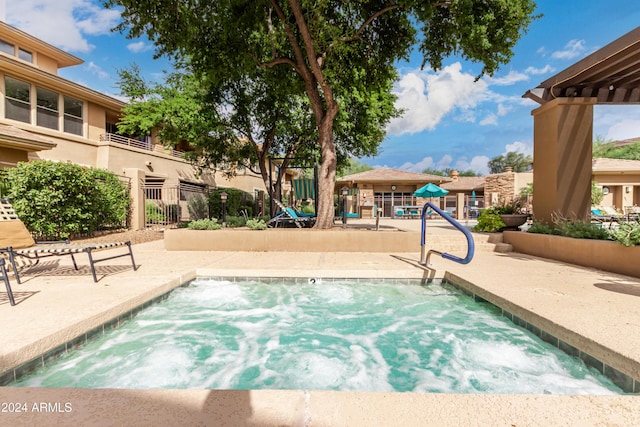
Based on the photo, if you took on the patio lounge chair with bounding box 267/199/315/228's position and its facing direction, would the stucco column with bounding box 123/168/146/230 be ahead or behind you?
behind

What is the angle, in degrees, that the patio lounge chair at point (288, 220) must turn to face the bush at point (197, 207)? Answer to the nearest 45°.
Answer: approximately 135° to its left

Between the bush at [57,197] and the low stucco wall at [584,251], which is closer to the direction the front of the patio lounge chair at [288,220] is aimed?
the low stucco wall

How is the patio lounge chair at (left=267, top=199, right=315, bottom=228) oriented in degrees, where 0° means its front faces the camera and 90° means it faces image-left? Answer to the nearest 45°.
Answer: approximately 270°

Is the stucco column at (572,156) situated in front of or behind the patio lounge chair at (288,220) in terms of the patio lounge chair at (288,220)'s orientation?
in front

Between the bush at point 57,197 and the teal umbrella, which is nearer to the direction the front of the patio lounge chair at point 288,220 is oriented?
the teal umbrella

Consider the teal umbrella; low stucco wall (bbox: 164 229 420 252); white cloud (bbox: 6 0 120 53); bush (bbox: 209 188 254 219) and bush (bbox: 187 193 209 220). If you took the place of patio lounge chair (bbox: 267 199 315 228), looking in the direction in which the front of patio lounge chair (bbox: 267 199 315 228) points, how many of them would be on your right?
1

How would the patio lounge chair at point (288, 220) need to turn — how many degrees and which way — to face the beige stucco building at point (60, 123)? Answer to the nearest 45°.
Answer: approximately 135° to its left

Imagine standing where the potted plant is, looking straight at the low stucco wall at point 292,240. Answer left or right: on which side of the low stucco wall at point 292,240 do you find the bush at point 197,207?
right

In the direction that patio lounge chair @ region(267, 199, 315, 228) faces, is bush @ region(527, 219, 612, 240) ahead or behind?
ahead

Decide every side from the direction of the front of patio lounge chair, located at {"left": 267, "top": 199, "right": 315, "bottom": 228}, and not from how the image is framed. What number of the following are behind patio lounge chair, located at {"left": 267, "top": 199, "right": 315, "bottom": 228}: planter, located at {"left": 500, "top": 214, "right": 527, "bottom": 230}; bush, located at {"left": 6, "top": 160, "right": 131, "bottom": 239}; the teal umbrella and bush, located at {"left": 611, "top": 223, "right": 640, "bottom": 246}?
1

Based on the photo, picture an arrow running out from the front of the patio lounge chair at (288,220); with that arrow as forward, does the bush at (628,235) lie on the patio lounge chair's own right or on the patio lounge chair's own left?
on the patio lounge chair's own right
